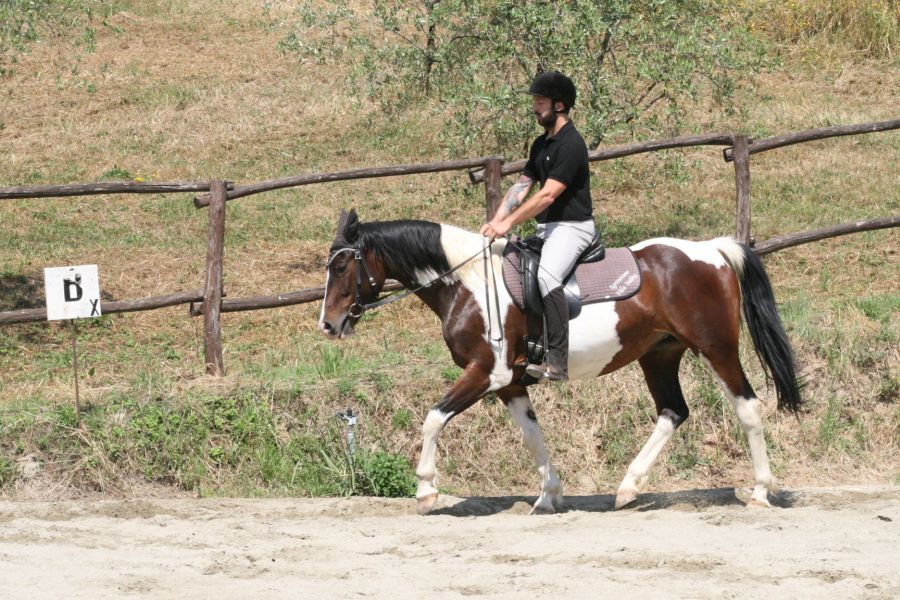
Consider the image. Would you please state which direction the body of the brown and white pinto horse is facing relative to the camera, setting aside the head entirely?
to the viewer's left

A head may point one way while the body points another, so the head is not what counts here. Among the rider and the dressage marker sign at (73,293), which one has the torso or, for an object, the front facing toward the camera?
the dressage marker sign

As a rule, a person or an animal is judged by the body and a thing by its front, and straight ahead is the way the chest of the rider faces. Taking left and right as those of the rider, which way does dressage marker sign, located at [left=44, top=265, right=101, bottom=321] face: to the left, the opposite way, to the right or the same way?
to the left

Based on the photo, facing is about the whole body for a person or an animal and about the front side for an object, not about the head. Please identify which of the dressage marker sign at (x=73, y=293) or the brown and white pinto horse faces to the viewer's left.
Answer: the brown and white pinto horse

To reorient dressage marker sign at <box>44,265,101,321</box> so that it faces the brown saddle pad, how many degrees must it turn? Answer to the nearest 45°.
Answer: approximately 45° to its left

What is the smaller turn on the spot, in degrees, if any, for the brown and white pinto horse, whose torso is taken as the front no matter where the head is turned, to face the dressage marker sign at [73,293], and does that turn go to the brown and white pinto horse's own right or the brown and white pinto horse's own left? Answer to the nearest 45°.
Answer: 0° — it already faces it

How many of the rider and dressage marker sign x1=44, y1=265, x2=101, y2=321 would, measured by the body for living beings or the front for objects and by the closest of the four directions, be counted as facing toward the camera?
1

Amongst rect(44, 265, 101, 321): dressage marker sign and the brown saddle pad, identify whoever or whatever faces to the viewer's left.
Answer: the brown saddle pad

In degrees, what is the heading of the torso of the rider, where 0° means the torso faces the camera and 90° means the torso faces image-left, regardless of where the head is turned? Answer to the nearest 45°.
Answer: approximately 90°

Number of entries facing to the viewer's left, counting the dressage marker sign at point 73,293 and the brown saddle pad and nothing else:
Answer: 1

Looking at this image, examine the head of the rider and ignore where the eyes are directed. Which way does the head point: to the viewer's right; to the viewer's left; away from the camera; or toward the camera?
to the viewer's left

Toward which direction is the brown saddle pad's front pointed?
to the viewer's left

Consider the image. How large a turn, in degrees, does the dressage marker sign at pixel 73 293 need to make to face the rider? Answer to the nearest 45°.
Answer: approximately 45° to its left

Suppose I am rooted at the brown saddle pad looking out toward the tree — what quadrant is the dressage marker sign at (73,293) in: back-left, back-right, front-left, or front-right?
front-left

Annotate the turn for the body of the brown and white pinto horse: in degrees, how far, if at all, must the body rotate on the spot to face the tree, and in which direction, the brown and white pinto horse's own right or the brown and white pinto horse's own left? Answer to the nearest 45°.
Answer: approximately 90° to the brown and white pinto horse's own right

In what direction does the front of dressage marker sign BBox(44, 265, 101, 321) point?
toward the camera
